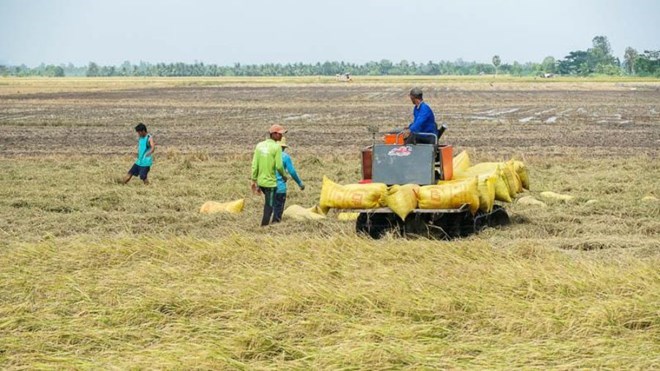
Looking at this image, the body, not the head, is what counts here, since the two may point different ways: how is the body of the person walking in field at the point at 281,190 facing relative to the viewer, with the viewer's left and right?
facing to the right of the viewer

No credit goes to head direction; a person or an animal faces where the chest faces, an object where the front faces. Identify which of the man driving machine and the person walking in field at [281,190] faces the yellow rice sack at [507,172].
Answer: the person walking in field

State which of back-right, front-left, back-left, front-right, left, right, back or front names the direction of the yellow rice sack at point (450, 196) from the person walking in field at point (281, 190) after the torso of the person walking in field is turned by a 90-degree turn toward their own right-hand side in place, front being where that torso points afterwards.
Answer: front-left

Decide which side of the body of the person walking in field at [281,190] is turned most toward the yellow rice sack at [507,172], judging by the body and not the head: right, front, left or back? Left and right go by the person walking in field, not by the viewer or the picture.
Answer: front

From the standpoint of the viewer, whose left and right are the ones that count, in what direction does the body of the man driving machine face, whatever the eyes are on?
facing to the left of the viewer

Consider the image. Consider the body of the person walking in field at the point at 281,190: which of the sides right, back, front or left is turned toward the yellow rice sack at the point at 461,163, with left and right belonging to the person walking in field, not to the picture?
front

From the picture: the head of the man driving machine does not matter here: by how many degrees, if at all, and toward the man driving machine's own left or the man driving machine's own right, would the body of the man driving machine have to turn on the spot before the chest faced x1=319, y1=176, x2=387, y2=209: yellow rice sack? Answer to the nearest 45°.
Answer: approximately 45° to the man driving machine's own left

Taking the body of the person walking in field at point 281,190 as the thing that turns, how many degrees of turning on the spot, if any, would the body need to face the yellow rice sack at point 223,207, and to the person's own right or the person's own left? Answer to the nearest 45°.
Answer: approximately 135° to the person's own left
